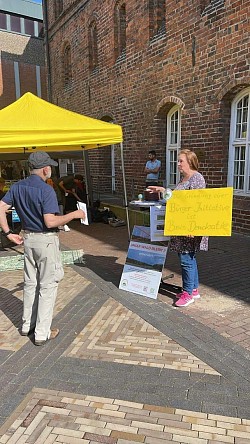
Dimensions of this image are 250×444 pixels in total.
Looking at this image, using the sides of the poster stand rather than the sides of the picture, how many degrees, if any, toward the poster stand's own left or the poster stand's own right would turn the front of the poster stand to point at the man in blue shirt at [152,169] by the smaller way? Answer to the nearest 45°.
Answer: approximately 135° to the poster stand's own right

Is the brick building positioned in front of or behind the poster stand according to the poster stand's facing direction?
behind

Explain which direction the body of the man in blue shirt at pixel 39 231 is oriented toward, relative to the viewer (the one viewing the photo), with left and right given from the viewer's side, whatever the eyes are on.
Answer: facing away from the viewer and to the right of the viewer

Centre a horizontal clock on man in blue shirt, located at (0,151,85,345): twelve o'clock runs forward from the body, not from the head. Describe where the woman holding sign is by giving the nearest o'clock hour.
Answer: The woman holding sign is roughly at 1 o'clock from the man in blue shirt.

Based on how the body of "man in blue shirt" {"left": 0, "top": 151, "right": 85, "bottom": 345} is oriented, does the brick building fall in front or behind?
in front

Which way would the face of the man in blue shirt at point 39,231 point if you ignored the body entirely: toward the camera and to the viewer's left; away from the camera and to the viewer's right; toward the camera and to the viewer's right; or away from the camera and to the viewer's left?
away from the camera and to the viewer's right

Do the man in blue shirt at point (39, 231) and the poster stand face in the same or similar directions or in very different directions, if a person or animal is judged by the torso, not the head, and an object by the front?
very different directions

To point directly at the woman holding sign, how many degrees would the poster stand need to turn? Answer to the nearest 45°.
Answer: approximately 90° to its left

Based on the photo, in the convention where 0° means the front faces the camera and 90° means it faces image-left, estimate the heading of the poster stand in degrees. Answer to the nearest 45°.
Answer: approximately 45°

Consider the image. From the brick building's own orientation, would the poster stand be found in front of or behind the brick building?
in front

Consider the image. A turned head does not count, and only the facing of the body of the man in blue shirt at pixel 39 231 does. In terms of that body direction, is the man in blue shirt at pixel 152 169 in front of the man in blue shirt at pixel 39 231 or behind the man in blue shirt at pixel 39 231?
in front

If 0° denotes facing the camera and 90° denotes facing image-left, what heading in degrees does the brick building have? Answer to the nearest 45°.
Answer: approximately 45°

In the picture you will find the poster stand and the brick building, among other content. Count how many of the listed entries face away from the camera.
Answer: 0

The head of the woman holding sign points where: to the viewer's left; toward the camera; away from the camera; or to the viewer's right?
to the viewer's left

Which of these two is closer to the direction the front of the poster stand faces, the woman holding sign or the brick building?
the woman holding sign
